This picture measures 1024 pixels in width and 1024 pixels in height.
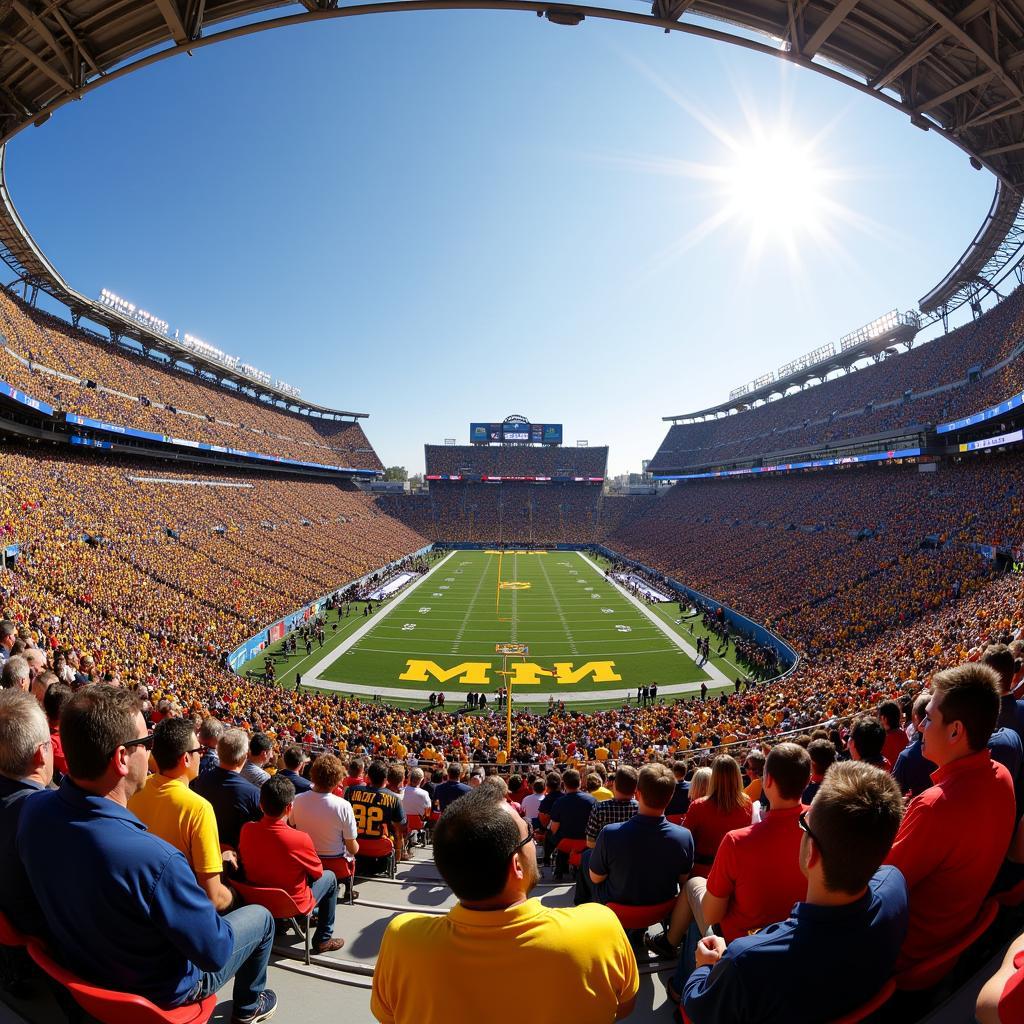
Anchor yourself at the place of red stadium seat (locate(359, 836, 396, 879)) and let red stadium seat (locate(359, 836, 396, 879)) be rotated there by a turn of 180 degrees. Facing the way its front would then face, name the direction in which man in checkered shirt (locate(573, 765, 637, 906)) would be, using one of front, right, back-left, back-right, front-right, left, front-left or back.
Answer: front-left

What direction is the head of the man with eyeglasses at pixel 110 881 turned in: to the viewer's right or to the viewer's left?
to the viewer's right

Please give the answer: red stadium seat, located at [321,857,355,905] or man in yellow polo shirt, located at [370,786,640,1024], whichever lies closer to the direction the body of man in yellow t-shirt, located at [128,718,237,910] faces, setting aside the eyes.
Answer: the red stadium seat

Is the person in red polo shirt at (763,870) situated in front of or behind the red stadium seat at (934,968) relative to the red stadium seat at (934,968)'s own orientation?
in front

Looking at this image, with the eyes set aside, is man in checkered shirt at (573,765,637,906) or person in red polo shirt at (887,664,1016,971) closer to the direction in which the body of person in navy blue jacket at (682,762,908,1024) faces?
the man in checkered shirt

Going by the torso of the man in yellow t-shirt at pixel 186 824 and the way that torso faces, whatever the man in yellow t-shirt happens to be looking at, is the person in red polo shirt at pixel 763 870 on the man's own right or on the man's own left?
on the man's own right

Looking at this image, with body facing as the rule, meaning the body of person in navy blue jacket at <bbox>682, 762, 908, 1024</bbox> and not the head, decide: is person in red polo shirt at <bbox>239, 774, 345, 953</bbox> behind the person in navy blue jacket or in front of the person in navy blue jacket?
in front

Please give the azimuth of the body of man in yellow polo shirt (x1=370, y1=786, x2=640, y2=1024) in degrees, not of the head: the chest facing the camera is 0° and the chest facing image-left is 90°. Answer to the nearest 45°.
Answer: approximately 180°

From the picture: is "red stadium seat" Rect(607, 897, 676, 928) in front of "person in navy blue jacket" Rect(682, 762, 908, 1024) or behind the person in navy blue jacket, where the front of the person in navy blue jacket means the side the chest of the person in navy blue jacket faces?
in front

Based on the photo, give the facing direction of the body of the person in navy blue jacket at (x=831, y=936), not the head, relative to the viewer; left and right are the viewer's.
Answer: facing away from the viewer and to the left of the viewer

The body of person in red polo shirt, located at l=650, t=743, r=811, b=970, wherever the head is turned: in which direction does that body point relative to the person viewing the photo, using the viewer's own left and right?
facing away from the viewer and to the left of the viewer

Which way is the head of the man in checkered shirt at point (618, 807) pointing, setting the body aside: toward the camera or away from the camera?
away from the camera

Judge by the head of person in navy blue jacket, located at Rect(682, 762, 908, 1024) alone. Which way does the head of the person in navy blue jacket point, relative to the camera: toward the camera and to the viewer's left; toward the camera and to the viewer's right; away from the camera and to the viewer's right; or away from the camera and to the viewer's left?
away from the camera and to the viewer's left
